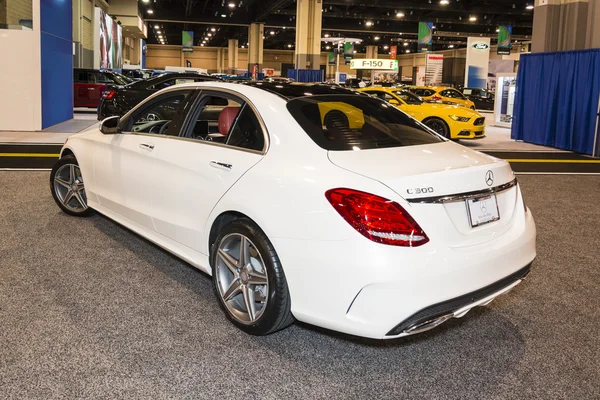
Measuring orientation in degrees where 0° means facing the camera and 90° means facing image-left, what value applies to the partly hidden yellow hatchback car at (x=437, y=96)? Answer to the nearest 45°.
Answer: approximately 315°

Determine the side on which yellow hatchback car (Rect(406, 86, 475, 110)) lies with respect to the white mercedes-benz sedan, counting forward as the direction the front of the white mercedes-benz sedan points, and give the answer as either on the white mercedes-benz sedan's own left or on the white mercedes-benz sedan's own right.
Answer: on the white mercedes-benz sedan's own right

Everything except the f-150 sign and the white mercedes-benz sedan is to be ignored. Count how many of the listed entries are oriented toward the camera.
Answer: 1

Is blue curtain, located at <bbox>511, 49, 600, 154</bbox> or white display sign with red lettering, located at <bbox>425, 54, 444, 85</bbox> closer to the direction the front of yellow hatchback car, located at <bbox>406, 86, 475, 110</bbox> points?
the blue curtain

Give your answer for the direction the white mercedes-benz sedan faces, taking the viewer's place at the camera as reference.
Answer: facing away from the viewer and to the left of the viewer

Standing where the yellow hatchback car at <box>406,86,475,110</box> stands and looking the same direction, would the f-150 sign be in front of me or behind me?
behind

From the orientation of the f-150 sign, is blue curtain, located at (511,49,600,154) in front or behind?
in front

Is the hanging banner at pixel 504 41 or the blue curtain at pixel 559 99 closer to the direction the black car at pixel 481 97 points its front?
the blue curtain

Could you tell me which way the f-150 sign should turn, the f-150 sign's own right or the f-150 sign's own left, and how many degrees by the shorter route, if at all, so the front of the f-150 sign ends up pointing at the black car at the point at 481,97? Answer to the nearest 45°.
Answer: approximately 45° to the f-150 sign's own left

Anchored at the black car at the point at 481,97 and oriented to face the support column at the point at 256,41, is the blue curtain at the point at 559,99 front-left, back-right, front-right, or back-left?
back-left

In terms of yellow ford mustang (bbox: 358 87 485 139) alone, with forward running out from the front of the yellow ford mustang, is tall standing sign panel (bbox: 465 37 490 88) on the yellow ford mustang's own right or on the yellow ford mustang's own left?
on the yellow ford mustang's own left
